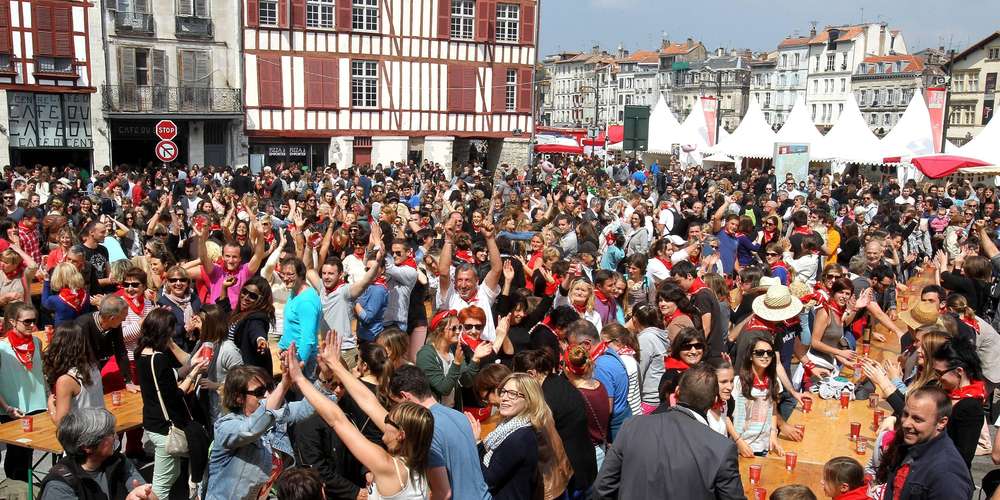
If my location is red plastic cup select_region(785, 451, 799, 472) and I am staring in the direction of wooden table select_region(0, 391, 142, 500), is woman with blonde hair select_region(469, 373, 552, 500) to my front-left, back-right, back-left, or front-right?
front-left

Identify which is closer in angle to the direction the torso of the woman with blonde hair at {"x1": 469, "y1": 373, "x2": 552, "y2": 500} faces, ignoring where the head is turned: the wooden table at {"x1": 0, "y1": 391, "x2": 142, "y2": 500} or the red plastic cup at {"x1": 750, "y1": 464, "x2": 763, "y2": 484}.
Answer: the wooden table

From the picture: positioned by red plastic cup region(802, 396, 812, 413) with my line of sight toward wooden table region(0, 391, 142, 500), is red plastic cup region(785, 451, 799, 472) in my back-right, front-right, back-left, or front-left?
front-left

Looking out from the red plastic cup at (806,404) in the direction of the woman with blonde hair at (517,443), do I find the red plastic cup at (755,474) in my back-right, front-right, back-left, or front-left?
front-left

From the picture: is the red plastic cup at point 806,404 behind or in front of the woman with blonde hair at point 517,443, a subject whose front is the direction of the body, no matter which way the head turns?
behind

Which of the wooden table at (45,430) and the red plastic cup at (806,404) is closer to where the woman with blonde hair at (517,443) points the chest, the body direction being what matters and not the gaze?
the wooden table

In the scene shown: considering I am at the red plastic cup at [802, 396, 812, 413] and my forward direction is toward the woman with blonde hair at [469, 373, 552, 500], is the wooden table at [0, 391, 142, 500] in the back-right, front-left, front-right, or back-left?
front-right
